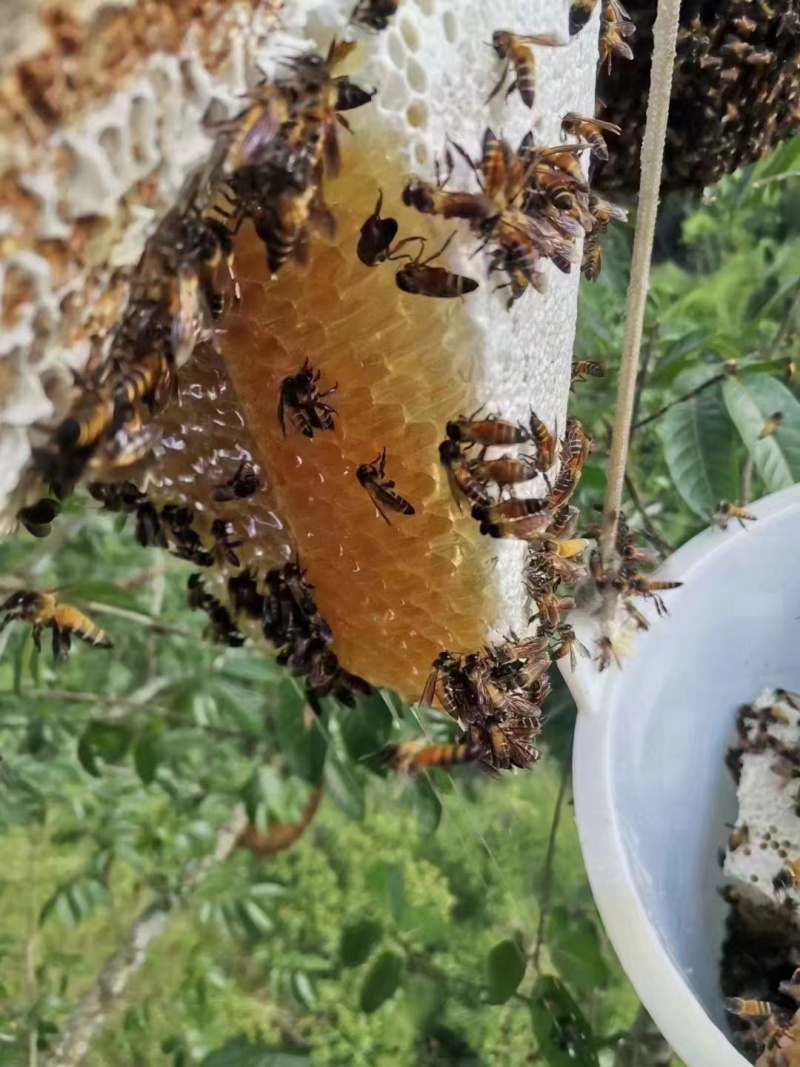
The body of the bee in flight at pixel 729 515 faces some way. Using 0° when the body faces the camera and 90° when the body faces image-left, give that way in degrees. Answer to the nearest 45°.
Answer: approximately 90°

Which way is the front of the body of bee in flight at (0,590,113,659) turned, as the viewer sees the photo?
to the viewer's left

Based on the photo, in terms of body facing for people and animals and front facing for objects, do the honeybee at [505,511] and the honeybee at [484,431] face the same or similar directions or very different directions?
same or similar directions

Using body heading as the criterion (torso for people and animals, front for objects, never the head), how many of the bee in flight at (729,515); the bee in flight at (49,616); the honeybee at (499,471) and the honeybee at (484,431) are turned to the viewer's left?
4

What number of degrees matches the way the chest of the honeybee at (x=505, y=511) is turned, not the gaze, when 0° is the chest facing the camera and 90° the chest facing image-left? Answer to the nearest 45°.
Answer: approximately 90°

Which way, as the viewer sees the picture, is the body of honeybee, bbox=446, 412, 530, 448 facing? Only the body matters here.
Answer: to the viewer's left

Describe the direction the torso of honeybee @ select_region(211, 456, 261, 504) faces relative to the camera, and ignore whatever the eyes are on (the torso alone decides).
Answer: to the viewer's right
